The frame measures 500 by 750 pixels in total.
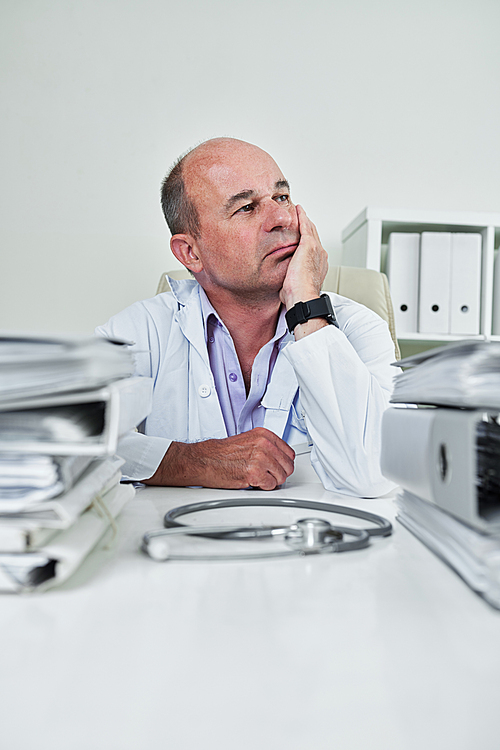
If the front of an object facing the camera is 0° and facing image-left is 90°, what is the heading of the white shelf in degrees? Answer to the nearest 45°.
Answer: approximately 0°

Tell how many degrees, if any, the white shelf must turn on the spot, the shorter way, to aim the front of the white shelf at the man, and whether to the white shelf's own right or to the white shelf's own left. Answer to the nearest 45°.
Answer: approximately 45° to the white shelf's own right

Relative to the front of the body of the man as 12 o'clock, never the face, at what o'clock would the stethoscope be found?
The stethoscope is roughly at 12 o'clock from the man.

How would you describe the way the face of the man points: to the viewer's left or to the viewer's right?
to the viewer's right

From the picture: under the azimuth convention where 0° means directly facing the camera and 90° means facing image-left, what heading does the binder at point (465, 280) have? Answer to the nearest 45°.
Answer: approximately 0°

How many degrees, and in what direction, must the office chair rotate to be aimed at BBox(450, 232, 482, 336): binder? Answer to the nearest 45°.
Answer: approximately 135° to its left

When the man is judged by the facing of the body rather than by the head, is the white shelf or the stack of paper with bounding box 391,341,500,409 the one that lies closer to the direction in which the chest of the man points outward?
the stack of paper

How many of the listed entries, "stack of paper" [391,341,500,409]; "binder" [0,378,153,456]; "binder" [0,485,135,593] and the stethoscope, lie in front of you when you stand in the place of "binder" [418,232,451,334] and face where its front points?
4

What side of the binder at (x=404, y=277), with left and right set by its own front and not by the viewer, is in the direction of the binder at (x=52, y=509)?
front

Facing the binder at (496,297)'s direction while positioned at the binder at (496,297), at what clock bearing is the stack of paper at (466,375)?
The stack of paper is roughly at 12 o'clock from the binder.

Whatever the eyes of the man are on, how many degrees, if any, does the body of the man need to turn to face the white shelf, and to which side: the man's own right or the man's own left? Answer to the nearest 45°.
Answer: approximately 135° to the man's own left
